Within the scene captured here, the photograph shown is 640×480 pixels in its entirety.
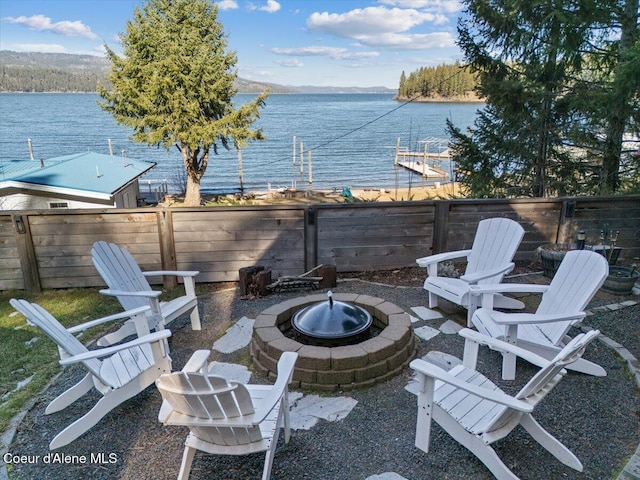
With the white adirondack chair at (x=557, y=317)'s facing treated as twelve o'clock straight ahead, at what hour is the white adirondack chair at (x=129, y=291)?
the white adirondack chair at (x=129, y=291) is roughly at 1 o'clock from the white adirondack chair at (x=557, y=317).

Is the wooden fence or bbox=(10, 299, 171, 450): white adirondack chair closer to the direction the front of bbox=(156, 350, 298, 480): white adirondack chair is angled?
the wooden fence

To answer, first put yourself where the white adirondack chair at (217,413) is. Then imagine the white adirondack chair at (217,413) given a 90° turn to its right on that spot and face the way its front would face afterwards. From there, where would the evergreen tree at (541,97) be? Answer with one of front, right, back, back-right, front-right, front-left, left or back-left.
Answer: left

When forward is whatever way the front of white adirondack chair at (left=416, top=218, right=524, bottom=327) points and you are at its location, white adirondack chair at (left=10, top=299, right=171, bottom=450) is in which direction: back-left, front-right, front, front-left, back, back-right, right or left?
front

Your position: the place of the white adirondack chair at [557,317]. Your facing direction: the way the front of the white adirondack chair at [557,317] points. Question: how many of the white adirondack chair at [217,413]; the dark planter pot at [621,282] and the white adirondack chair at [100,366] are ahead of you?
2

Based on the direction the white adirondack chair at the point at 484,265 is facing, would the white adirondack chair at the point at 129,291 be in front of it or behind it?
in front

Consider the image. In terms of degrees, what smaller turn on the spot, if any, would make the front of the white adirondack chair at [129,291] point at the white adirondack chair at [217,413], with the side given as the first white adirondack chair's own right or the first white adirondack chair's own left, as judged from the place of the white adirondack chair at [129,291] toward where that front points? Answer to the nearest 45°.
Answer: approximately 45° to the first white adirondack chair's own right

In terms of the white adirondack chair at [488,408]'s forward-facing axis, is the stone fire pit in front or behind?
in front

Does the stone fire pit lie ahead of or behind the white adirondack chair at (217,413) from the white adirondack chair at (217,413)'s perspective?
ahead

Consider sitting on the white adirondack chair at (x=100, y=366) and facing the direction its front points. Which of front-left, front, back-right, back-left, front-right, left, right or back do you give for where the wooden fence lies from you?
front

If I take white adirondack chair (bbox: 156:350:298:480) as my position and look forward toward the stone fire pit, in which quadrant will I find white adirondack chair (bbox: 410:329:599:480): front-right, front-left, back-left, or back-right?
front-right

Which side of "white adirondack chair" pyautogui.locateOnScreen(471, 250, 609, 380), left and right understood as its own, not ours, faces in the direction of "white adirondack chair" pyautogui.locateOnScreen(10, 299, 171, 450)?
front

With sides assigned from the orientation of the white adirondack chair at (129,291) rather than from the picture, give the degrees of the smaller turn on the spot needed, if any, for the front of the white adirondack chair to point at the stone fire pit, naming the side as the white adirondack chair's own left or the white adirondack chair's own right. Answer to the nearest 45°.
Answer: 0° — it already faces it

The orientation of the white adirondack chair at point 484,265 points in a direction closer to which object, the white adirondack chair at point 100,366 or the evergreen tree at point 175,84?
the white adirondack chair

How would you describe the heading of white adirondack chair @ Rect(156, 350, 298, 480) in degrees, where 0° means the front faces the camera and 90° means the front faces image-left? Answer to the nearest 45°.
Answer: approximately 225°

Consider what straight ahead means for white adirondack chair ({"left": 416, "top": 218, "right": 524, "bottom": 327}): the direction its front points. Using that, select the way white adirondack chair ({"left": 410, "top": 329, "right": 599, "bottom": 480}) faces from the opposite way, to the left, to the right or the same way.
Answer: to the right

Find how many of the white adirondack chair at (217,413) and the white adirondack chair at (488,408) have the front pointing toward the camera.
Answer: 0

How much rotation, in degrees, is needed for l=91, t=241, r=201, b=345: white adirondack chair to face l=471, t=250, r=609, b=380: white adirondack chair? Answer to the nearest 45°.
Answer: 0° — it already faces it

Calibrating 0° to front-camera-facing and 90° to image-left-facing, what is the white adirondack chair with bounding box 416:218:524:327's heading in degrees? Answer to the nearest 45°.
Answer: approximately 45°

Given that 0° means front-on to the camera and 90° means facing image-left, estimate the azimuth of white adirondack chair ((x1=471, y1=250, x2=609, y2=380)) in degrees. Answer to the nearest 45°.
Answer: approximately 45°
